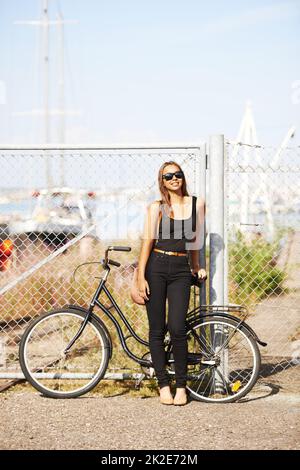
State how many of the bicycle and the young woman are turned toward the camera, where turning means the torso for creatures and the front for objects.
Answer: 1

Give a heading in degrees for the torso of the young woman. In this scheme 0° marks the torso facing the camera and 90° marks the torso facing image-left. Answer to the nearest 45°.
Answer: approximately 0°

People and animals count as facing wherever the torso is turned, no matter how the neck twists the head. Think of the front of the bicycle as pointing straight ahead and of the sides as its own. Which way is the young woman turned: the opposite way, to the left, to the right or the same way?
to the left

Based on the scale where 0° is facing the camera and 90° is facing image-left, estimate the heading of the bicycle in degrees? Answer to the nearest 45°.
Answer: approximately 90°

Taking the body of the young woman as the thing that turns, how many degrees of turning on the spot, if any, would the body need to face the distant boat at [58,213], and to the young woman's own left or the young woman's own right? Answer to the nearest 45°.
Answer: approximately 135° to the young woman's own right
